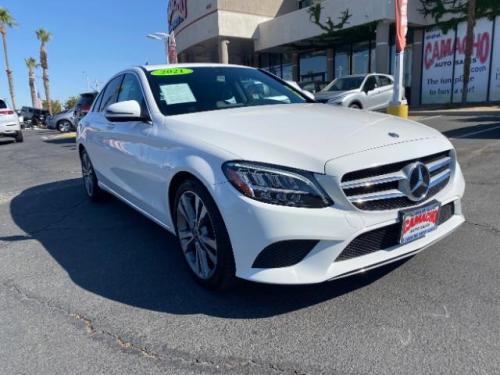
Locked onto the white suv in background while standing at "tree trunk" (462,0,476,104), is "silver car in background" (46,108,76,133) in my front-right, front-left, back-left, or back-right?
front-right

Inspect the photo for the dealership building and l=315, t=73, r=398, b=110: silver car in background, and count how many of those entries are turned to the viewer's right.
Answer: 0

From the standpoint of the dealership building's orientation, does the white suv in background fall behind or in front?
in front

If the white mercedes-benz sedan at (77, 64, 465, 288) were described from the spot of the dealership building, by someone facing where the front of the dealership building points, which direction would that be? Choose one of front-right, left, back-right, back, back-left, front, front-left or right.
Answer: front-left

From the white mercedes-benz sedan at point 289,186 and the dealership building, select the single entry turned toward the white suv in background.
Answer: the dealership building

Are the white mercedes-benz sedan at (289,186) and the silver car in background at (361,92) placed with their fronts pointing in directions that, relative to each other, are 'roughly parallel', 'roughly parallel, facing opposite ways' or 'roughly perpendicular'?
roughly perpendicular

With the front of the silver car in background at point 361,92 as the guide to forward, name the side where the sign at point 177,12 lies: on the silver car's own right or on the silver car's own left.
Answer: on the silver car's own right

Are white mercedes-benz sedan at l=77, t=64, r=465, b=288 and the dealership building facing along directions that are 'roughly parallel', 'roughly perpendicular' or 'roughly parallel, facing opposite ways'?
roughly perpendicular

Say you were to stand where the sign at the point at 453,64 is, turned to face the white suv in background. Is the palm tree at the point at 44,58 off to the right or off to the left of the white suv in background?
right

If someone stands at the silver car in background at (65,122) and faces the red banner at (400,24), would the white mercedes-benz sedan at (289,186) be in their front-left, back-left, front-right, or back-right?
front-right

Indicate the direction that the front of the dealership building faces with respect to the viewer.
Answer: facing the viewer and to the left of the viewer

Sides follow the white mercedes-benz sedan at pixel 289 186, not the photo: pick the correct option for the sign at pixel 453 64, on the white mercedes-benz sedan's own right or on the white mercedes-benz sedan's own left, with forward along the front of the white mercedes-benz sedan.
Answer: on the white mercedes-benz sedan's own left

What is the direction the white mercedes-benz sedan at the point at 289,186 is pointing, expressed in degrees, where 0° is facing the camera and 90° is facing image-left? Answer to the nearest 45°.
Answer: approximately 315°

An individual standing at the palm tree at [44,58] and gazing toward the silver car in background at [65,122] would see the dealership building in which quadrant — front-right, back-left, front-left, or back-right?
front-left

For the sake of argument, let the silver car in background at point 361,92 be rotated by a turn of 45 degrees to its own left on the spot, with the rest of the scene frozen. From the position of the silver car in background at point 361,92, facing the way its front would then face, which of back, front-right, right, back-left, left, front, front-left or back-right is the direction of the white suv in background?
right
